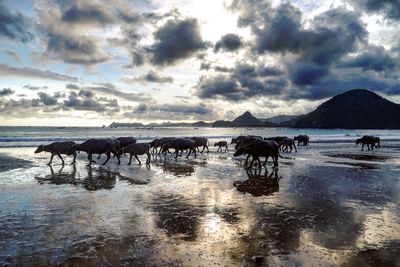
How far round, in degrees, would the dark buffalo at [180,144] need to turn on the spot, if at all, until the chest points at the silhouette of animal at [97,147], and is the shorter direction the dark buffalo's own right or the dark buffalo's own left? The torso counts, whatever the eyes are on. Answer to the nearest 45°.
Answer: approximately 45° to the dark buffalo's own left

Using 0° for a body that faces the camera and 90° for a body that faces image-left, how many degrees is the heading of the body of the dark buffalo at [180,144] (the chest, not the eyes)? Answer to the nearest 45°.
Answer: approximately 90°

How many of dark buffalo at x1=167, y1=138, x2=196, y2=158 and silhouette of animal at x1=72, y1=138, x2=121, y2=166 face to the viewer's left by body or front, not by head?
2

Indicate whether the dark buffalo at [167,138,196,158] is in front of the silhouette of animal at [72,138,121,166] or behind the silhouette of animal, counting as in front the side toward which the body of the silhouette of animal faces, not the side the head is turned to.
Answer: behind

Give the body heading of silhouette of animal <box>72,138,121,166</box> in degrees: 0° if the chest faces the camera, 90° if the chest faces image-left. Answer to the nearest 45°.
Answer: approximately 90°
